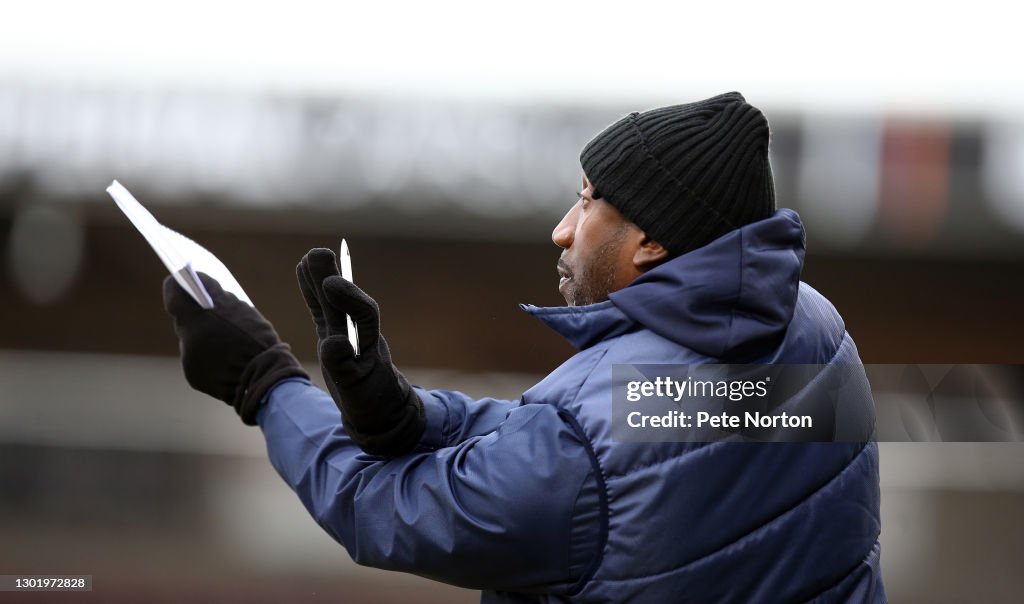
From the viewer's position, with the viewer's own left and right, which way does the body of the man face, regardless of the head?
facing away from the viewer and to the left of the viewer
